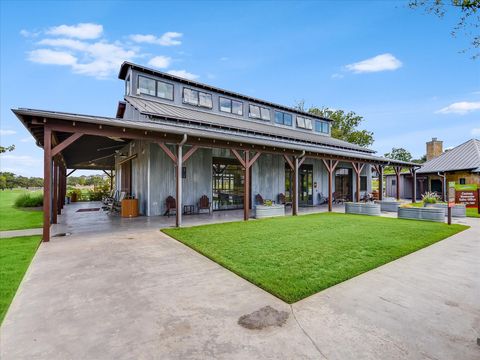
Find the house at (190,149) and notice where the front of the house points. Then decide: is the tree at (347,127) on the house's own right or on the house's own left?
on the house's own left

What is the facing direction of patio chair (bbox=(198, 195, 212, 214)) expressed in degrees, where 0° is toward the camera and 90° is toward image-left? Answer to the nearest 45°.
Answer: approximately 315°

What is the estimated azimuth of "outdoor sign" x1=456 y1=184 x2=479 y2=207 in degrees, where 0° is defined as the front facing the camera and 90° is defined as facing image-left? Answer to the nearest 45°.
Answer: approximately 0°

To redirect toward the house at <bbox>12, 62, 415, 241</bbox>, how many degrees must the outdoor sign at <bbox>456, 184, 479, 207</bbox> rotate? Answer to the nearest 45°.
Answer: approximately 45° to its right

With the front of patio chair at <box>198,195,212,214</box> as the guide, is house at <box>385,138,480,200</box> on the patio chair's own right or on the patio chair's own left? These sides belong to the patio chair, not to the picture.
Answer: on the patio chair's own left

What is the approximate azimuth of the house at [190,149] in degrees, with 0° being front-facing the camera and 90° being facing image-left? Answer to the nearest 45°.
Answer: approximately 315°

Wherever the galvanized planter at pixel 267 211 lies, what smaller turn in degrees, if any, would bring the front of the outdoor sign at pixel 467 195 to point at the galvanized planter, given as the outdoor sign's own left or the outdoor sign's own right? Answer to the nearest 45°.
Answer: approximately 45° to the outdoor sign's own right

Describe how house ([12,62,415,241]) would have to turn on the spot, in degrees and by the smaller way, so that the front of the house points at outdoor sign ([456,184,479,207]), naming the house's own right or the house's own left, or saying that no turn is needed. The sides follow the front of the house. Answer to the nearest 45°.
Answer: approximately 45° to the house's own left

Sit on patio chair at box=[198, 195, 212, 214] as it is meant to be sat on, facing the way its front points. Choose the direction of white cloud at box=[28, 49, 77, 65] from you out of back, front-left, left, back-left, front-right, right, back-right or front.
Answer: back

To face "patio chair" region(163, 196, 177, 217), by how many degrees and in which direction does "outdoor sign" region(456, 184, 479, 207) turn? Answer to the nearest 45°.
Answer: approximately 45° to its right
